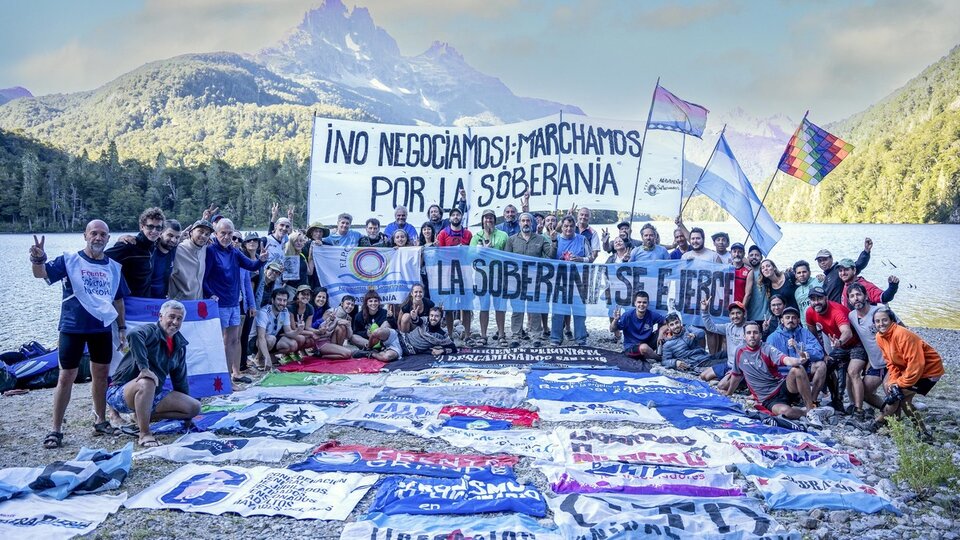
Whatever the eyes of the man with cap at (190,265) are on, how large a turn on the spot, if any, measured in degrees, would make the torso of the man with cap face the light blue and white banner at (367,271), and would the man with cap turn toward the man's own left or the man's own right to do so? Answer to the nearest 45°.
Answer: approximately 90° to the man's own left

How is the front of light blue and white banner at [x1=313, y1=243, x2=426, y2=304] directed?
toward the camera

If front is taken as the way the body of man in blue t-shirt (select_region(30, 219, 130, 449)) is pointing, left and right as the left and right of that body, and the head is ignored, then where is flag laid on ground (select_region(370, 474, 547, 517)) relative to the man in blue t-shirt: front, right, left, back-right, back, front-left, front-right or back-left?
front-left

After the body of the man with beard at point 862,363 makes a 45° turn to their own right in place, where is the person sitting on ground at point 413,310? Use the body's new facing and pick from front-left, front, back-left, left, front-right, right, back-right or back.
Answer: front

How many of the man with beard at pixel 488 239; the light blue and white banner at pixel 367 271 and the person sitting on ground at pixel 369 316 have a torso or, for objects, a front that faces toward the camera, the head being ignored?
3

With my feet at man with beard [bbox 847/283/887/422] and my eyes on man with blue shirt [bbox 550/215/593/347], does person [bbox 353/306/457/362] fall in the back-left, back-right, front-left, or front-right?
front-left

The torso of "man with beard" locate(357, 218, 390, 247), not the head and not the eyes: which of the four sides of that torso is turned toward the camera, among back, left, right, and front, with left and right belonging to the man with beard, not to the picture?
front

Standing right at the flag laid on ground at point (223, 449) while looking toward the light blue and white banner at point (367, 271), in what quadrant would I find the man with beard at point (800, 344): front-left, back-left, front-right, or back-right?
front-right

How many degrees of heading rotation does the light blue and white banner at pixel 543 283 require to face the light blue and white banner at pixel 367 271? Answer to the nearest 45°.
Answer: approximately 90° to its right

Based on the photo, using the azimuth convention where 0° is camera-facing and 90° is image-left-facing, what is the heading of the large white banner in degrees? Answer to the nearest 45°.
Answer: approximately 0°

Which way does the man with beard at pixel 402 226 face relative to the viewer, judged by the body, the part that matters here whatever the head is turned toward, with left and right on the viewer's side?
facing the viewer

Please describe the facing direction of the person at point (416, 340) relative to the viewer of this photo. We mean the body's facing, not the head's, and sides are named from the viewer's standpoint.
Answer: facing the viewer

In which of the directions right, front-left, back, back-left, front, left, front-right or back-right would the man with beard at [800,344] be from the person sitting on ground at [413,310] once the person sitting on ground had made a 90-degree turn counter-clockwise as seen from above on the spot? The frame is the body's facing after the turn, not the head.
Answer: front-right

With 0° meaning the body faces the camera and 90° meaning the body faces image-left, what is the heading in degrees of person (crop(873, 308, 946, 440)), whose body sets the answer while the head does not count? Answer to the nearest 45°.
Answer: approximately 45°
